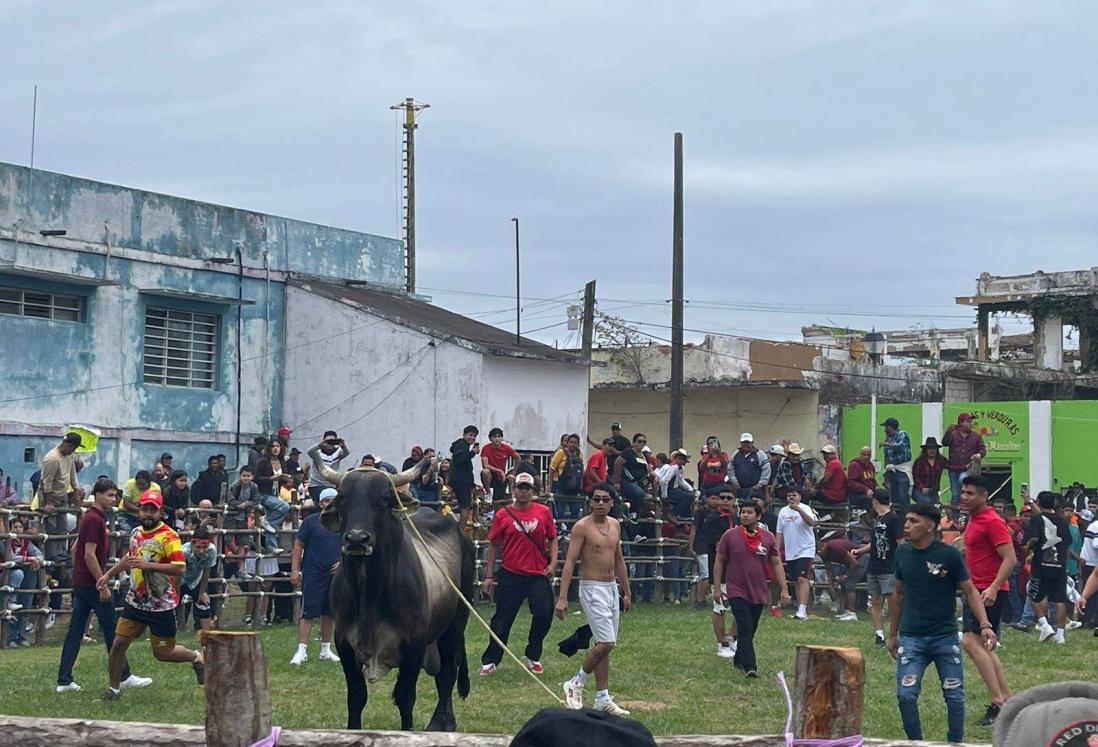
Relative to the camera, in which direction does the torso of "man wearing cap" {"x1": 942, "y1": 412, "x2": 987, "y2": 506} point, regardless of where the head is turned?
toward the camera

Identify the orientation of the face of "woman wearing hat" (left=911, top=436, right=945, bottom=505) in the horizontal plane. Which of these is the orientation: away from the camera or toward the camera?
toward the camera

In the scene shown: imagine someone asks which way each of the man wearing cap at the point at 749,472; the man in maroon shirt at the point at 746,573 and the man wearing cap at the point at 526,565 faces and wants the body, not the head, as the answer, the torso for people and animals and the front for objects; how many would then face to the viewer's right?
0

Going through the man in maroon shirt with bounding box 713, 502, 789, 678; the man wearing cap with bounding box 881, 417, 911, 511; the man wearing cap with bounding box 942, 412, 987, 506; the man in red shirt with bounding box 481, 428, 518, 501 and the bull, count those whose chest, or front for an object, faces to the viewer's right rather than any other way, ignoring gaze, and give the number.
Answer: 0

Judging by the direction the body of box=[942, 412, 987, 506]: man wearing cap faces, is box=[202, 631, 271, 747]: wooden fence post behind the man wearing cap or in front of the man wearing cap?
in front

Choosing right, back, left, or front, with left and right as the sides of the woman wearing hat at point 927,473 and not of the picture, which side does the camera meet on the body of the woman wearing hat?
front

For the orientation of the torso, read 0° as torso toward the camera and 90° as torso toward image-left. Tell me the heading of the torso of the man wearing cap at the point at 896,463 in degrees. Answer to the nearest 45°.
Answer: approximately 45°

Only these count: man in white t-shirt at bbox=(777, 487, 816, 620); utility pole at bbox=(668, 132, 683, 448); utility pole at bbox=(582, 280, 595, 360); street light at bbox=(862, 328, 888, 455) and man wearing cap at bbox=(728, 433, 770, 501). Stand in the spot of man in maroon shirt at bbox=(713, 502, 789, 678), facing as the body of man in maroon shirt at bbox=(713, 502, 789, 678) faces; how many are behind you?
5

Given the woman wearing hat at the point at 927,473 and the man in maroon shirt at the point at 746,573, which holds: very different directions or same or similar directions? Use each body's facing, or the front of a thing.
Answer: same or similar directions

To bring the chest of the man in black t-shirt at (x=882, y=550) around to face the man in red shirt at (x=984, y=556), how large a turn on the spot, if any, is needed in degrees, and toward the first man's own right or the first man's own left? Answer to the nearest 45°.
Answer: approximately 45° to the first man's own left

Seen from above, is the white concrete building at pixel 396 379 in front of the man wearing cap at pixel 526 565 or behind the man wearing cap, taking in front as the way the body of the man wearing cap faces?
behind

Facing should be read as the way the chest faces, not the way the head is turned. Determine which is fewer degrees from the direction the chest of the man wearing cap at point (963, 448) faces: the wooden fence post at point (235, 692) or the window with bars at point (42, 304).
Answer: the wooden fence post

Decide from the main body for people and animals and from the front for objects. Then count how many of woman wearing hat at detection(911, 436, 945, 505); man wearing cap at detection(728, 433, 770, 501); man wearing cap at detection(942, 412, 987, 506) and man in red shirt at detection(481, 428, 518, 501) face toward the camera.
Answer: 4

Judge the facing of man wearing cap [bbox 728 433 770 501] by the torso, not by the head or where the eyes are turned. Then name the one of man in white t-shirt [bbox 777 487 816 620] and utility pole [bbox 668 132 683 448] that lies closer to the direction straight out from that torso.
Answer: the man in white t-shirt

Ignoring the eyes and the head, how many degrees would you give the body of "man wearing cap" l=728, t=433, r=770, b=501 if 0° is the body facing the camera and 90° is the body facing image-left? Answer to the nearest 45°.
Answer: approximately 0°
